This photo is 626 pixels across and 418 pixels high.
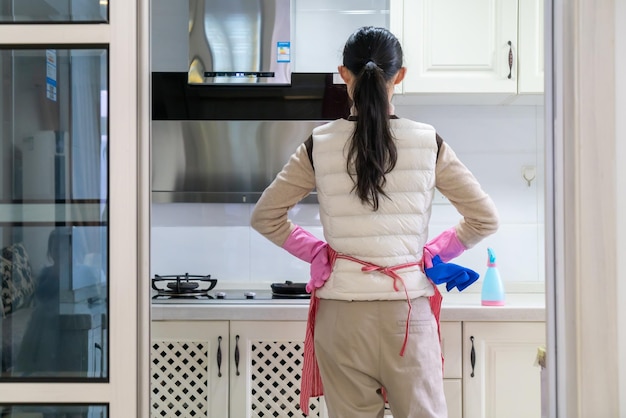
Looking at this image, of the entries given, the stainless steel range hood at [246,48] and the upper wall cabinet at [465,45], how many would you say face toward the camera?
2

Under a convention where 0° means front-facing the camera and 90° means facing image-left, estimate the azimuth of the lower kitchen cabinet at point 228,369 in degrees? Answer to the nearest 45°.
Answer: approximately 0°

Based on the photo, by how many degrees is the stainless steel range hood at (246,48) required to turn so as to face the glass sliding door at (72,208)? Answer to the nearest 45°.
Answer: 0° — it already faces it

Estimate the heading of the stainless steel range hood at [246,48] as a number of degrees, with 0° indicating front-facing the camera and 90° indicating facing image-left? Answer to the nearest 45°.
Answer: approximately 0°

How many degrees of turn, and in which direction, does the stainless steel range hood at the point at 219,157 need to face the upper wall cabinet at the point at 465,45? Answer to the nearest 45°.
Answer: approximately 90° to its left
